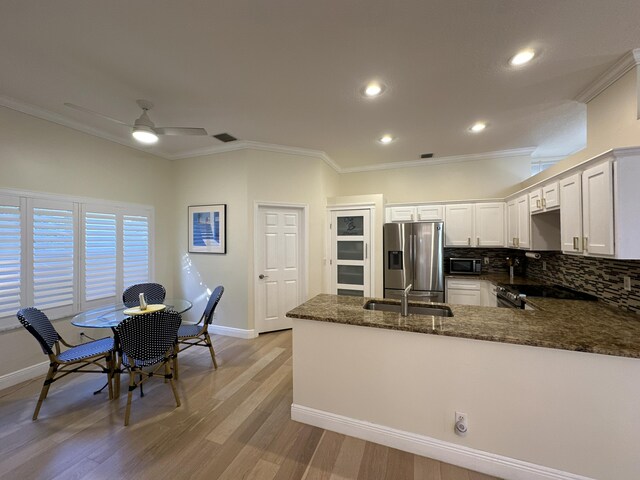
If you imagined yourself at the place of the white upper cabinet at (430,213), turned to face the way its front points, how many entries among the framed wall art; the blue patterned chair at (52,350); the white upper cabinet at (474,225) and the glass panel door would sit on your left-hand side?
1

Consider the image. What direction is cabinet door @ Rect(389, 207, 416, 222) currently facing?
toward the camera

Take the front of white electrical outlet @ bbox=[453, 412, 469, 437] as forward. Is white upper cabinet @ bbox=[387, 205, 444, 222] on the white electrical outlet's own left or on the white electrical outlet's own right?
on the white electrical outlet's own right

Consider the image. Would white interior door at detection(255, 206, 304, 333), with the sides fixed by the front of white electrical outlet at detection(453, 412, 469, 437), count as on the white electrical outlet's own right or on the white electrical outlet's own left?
on the white electrical outlet's own right

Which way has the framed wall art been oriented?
toward the camera

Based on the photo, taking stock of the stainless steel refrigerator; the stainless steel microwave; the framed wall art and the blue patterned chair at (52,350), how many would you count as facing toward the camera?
3

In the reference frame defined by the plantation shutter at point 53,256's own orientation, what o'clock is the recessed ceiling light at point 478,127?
The recessed ceiling light is roughly at 12 o'clock from the plantation shutter.

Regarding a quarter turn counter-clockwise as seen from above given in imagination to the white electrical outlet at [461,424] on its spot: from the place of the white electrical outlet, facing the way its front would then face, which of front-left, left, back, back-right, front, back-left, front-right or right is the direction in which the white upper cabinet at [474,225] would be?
back-left

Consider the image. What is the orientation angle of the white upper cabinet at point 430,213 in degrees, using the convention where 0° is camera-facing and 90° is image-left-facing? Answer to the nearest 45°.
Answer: approximately 0°

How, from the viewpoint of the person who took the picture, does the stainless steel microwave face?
facing the viewer

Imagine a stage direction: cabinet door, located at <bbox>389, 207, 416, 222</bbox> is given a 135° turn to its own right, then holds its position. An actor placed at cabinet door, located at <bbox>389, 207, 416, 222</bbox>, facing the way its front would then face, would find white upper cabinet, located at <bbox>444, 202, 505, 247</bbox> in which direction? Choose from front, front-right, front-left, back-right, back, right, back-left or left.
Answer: back-right

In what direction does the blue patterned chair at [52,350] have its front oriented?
to the viewer's right

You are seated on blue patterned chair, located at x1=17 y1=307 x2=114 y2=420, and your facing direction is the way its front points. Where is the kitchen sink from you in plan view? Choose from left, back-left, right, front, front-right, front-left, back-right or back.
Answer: front-right

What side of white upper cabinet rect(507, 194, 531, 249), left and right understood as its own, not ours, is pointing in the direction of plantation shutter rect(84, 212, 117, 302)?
front

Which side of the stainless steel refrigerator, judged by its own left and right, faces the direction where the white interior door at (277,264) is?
right

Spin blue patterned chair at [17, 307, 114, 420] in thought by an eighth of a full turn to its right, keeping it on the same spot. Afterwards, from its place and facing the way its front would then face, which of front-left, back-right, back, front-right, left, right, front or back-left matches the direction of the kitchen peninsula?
front

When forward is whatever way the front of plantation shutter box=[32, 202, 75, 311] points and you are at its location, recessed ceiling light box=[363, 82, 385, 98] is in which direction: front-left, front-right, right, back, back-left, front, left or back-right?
front

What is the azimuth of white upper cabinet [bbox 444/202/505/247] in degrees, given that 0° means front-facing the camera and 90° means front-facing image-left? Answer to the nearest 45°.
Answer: approximately 0°
